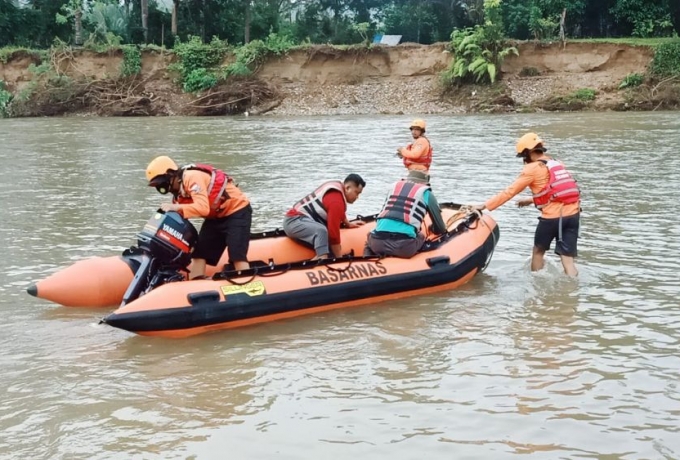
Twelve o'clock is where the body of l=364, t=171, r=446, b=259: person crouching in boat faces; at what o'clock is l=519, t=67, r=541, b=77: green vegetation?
The green vegetation is roughly at 11 o'clock from the person crouching in boat.

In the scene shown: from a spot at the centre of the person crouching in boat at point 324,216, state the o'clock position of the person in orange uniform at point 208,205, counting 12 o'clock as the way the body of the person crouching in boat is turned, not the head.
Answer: The person in orange uniform is roughly at 5 o'clock from the person crouching in boat.

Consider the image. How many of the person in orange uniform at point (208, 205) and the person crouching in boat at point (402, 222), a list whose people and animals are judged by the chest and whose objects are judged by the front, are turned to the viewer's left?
1

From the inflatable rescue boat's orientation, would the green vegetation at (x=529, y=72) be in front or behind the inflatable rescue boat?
in front

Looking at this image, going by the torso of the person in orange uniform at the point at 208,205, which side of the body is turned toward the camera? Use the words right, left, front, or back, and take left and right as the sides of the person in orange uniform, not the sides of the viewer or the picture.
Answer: left

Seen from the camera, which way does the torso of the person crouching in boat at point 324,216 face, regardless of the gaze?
to the viewer's right

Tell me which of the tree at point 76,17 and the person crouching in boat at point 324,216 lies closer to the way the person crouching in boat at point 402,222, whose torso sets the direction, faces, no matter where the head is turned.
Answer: the tree

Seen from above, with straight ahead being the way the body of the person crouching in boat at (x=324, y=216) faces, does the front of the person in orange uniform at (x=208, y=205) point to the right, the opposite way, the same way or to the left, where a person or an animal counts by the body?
the opposite way

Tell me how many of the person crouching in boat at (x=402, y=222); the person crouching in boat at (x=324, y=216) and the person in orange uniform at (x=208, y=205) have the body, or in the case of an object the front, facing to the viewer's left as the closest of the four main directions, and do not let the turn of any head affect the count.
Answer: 1

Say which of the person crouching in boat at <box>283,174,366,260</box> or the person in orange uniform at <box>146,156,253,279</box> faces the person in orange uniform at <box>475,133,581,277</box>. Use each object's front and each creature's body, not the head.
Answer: the person crouching in boat

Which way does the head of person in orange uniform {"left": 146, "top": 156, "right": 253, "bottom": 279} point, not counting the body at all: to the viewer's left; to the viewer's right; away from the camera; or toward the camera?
to the viewer's left

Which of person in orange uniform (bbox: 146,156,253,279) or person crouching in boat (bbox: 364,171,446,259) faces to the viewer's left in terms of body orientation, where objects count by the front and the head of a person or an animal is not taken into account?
the person in orange uniform

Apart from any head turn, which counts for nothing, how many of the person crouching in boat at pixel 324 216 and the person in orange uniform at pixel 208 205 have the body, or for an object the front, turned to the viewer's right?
1

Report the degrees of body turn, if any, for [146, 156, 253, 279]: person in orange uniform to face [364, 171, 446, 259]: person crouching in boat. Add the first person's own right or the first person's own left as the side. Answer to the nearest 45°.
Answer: approximately 180°

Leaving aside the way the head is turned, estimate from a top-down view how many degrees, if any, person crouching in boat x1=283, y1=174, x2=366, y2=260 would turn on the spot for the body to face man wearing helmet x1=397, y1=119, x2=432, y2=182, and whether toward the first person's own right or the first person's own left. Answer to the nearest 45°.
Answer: approximately 90° to the first person's own left

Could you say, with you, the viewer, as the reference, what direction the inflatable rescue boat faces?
facing away from the viewer and to the right of the viewer

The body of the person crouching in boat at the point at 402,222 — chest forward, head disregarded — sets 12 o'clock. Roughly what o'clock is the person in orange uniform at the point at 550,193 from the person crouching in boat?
The person in orange uniform is roughly at 1 o'clock from the person crouching in boat.

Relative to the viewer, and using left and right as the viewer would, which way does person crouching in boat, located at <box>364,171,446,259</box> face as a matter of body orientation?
facing away from the viewer and to the right of the viewer
